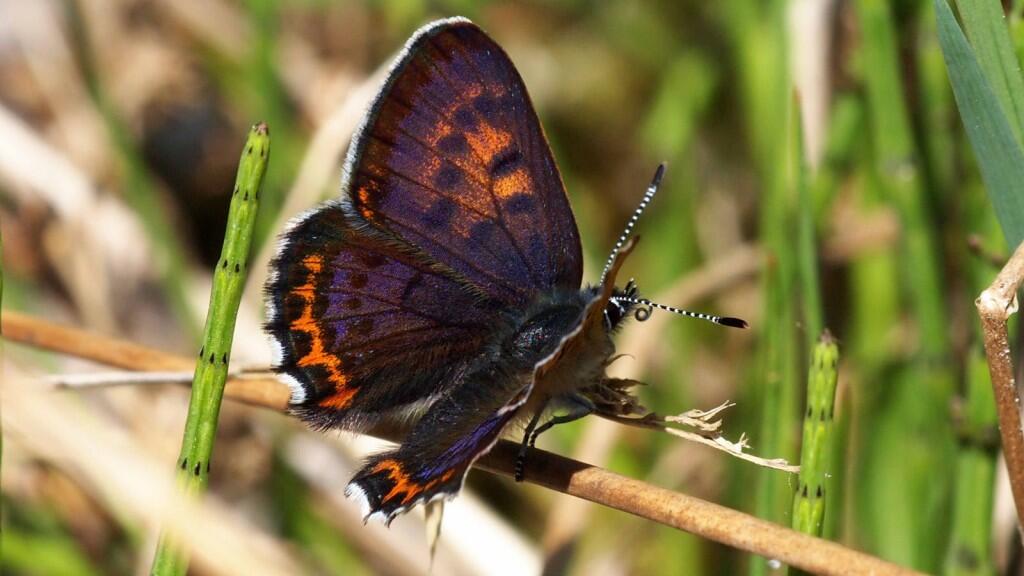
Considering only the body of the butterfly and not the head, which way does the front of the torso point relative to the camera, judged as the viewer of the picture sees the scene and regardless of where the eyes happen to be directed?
to the viewer's right

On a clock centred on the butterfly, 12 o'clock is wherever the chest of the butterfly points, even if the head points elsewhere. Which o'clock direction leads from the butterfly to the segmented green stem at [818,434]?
The segmented green stem is roughly at 12 o'clock from the butterfly.

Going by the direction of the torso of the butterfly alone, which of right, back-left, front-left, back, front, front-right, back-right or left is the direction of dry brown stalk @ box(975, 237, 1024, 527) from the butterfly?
front-right

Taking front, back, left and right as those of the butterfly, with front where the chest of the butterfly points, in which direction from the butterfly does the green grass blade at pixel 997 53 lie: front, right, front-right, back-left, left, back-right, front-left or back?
front-right

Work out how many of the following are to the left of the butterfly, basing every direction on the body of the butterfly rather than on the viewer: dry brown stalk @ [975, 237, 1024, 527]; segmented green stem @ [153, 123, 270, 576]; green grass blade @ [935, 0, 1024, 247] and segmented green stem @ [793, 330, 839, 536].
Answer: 0

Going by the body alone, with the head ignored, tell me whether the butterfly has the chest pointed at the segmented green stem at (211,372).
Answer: no

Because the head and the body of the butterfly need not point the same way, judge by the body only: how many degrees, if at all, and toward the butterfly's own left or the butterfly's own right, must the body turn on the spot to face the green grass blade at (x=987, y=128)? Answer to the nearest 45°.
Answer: approximately 45° to the butterfly's own right
